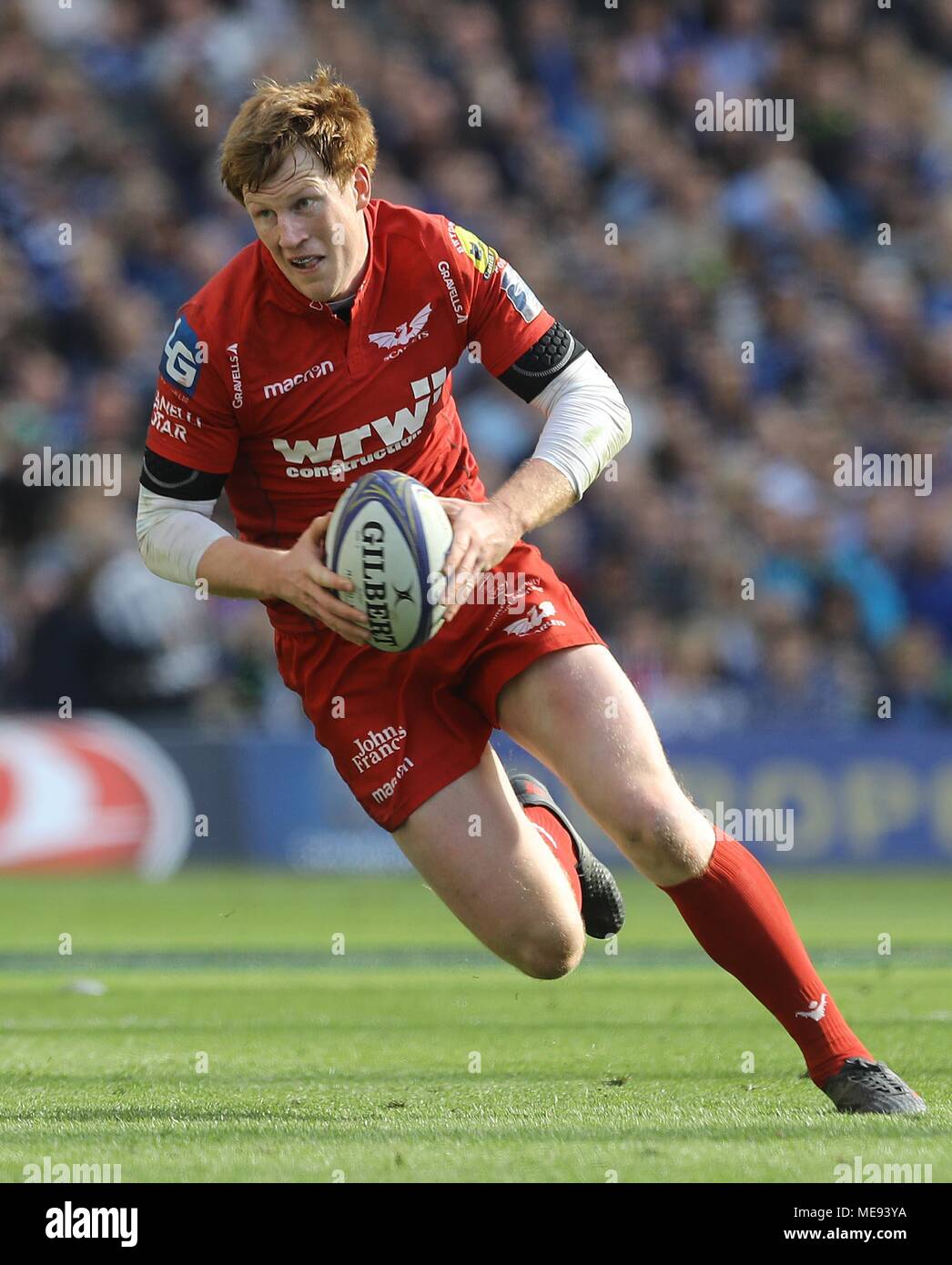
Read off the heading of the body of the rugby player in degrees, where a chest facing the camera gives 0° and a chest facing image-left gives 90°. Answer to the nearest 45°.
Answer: approximately 0°

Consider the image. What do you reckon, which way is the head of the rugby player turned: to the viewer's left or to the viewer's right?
to the viewer's left
